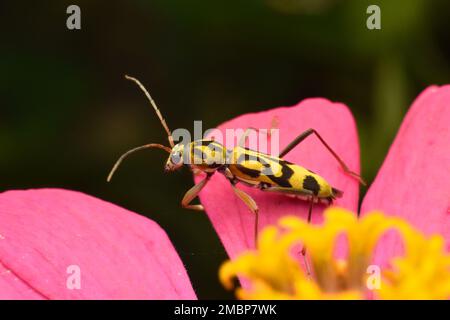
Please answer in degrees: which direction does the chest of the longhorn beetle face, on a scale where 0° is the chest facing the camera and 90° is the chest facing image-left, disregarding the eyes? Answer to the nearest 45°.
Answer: approximately 90°
